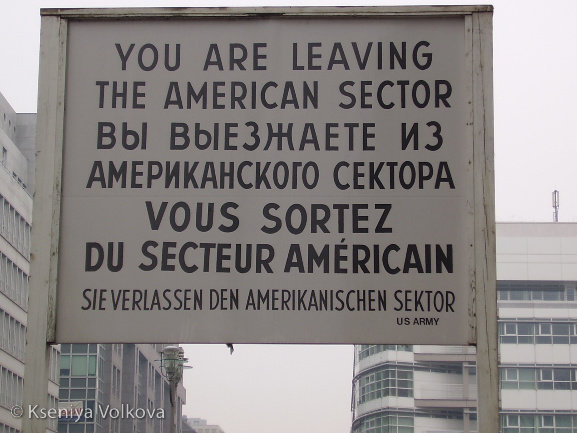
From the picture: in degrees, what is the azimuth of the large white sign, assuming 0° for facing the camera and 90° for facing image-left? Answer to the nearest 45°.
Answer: approximately 0°
